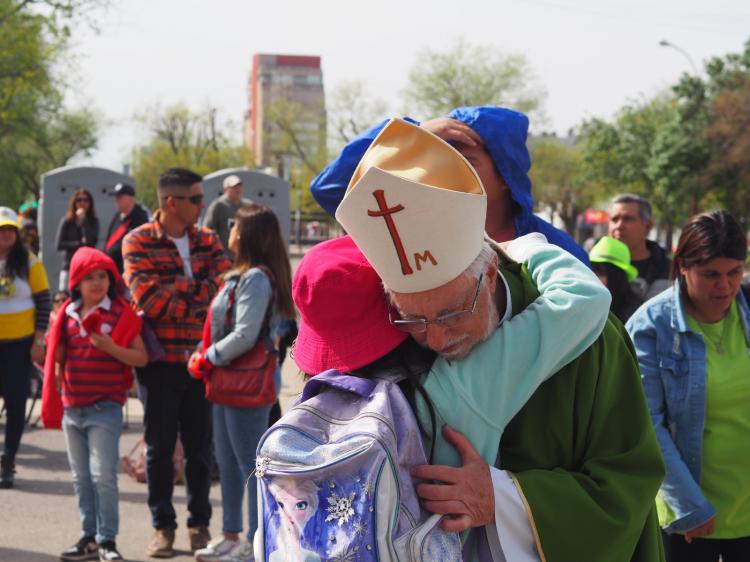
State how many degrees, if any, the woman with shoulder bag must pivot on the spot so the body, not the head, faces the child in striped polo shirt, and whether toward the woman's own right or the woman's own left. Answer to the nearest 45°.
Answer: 0° — they already face them

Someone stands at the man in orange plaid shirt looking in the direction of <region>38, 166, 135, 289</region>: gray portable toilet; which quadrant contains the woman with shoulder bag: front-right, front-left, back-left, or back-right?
back-right

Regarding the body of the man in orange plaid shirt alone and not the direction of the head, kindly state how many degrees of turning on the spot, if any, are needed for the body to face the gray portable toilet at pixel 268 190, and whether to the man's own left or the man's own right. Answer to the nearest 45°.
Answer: approximately 135° to the man's own left

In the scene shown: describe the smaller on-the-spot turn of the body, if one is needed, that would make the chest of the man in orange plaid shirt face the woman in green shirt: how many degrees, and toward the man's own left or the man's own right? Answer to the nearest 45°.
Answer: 0° — they already face them

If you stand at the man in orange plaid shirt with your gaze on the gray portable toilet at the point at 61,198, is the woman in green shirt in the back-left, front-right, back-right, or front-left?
back-right

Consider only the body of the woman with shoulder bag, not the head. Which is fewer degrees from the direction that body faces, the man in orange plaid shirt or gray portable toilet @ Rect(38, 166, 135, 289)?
the man in orange plaid shirt

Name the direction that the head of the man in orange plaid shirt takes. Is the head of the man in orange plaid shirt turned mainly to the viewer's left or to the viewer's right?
to the viewer's right

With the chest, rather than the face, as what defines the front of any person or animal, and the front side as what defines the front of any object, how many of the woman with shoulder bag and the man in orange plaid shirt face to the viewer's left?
1

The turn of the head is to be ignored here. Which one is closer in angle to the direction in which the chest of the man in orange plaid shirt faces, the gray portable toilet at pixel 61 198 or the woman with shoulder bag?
the woman with shoulder bag

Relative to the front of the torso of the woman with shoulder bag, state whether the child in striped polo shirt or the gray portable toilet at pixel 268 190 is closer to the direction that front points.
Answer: the child in striped polo shirt

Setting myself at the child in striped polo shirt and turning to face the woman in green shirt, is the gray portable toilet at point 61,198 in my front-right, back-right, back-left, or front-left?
back-left
